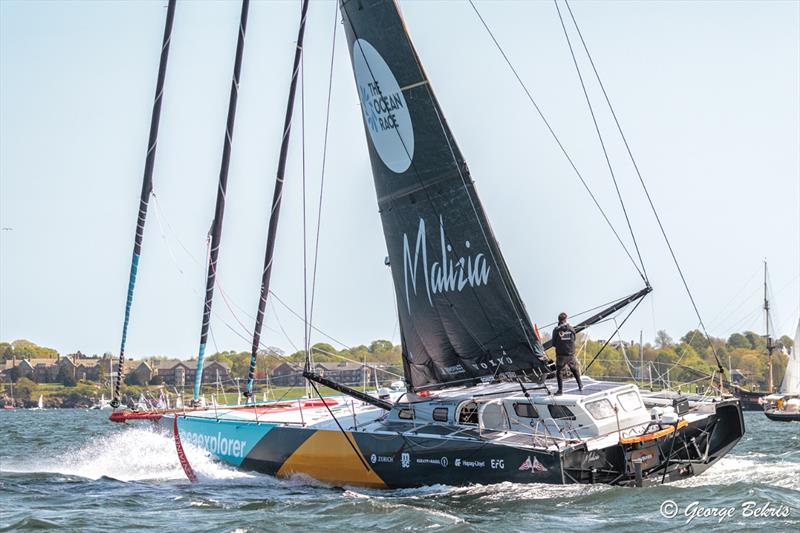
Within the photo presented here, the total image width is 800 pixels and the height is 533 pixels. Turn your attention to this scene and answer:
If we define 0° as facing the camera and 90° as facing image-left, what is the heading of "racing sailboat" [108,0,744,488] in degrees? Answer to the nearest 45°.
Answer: approximately 135°
